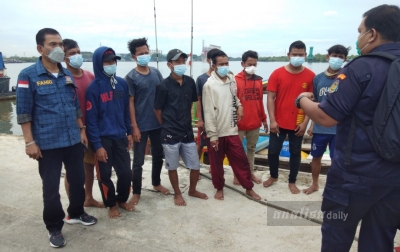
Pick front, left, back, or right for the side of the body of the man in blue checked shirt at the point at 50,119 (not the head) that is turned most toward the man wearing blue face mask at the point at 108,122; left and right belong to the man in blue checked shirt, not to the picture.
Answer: left

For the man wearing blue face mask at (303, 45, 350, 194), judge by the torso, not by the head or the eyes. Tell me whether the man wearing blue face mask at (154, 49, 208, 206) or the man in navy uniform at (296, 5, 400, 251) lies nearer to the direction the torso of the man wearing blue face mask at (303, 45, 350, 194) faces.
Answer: the man in navy uniform

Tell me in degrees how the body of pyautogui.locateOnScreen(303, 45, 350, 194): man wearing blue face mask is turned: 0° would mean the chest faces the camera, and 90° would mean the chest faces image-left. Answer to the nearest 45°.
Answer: approximately 0°

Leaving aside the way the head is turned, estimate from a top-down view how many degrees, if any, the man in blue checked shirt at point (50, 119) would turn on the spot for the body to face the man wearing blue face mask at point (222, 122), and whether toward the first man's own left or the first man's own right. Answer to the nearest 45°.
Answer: approximately 45° to the first man's own left

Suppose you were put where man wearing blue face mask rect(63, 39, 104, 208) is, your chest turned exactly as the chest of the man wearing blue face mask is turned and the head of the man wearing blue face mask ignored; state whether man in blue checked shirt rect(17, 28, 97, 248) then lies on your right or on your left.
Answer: on your right

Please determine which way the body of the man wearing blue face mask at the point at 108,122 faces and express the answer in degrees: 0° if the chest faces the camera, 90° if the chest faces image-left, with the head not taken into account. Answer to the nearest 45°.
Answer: approximately 315°

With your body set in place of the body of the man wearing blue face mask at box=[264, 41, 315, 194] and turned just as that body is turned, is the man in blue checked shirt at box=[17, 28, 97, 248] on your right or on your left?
on your right

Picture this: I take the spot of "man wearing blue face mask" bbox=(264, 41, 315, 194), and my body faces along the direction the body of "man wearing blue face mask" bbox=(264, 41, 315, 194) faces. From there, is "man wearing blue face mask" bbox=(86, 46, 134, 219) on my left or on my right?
on my right

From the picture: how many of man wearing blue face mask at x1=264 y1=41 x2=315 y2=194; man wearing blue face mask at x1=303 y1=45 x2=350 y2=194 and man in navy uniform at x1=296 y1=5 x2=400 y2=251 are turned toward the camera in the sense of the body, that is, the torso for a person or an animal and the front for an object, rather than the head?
2
